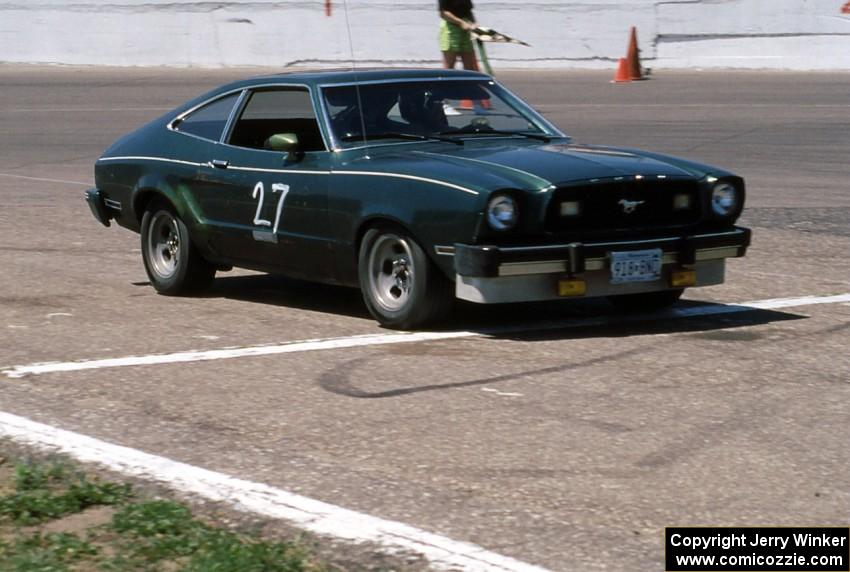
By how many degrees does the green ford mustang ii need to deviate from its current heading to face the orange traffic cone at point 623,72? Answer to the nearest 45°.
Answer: approximately 135° to its left

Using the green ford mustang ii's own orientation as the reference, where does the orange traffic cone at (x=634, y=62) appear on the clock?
The orange traffic cone is roughly at 8 o'clock from the green ford mustang ii.

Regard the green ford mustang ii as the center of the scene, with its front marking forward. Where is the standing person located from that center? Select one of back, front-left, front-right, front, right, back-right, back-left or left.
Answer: back-left

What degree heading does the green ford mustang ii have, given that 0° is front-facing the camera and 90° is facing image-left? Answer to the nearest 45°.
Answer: approximately 315°
